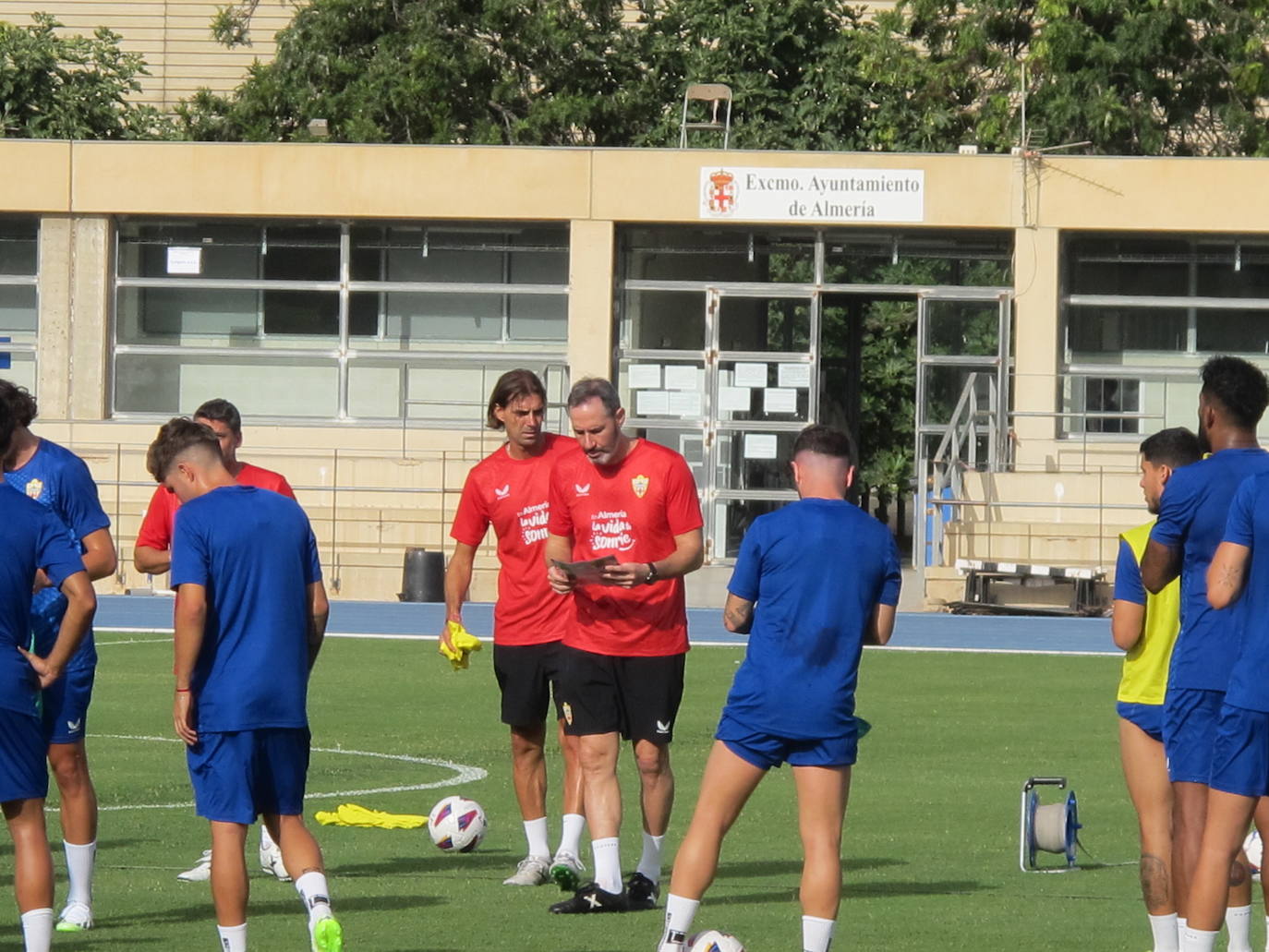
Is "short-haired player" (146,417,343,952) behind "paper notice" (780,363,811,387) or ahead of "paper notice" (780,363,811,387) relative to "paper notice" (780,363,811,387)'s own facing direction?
ahead

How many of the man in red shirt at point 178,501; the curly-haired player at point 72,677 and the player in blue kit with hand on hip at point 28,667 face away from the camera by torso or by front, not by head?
1

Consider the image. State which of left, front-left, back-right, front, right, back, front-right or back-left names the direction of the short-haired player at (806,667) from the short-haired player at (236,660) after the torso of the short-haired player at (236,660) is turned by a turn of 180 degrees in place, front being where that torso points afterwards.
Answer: front-left

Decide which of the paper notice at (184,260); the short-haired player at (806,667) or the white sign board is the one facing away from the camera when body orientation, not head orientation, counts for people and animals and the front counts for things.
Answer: the short-haired player

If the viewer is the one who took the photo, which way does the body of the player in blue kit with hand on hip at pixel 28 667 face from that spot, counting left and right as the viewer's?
facing away from the viewer

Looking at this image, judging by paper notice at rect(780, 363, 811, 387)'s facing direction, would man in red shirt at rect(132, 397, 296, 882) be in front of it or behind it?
in front

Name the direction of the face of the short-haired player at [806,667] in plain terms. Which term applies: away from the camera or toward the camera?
away from the camera

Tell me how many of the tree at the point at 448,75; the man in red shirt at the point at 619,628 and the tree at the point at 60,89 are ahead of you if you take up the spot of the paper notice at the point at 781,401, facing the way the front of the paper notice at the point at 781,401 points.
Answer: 1

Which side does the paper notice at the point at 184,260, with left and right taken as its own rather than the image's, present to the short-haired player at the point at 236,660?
front

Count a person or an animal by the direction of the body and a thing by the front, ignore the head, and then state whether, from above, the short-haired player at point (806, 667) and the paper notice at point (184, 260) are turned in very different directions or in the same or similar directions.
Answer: very different directions
